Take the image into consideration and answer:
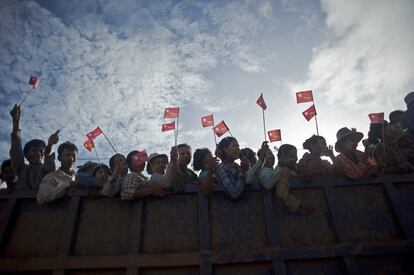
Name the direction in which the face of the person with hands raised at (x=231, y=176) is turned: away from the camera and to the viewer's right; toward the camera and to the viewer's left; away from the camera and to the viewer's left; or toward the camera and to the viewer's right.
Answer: toward the camera and to the viewer's right

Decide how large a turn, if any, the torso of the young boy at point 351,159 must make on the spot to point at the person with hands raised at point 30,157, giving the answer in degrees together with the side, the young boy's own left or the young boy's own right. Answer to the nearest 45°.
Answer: approximately 90° to the young boy's own right

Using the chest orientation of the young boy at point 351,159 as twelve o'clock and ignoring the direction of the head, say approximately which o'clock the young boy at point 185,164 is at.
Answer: the young boy at point 185,164 is roughly at 4 o'clock from the young boy at point 351,159.

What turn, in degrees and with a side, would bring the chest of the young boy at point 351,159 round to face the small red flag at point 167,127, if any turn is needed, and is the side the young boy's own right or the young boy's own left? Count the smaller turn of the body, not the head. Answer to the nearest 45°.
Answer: approximately 135° to the young boy's own right

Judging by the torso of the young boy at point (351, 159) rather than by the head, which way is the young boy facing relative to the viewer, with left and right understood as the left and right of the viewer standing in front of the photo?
facing the viewer and to the right of the viewer

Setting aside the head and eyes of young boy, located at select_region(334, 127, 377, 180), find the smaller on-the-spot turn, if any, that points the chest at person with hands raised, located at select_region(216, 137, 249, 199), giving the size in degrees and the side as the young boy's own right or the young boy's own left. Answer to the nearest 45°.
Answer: approximately 90° to the young boy's own right
